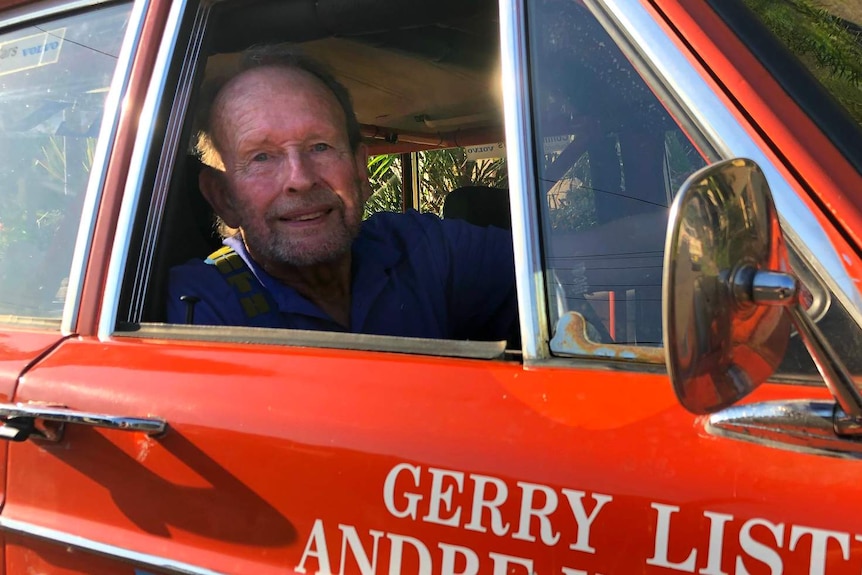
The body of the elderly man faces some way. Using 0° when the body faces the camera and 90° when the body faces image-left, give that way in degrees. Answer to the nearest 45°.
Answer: approximately 0°
